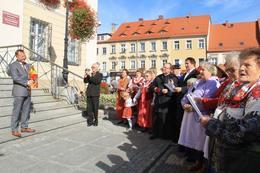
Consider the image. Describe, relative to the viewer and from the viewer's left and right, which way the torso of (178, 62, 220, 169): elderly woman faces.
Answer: facing to the left of the viewer

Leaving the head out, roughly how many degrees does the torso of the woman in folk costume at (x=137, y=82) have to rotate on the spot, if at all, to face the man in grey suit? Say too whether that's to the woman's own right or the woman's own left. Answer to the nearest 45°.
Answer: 0° — they already face them

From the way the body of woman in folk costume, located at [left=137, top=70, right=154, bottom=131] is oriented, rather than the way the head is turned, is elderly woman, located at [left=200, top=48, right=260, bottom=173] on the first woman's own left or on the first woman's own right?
on the first woman's own left

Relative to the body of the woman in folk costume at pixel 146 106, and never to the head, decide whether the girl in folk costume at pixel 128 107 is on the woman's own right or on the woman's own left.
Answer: on the woman's own right

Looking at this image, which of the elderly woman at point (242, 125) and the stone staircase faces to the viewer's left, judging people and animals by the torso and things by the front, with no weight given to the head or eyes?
the elderly woman

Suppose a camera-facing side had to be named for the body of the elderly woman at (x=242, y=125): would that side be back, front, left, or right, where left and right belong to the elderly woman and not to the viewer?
left

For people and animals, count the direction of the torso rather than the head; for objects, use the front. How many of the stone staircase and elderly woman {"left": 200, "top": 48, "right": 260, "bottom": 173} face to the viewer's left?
1

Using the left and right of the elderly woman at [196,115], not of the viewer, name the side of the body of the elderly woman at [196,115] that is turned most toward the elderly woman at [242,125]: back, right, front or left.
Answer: left

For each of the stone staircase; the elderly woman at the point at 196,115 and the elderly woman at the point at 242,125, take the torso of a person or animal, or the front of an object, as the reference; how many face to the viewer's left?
2
